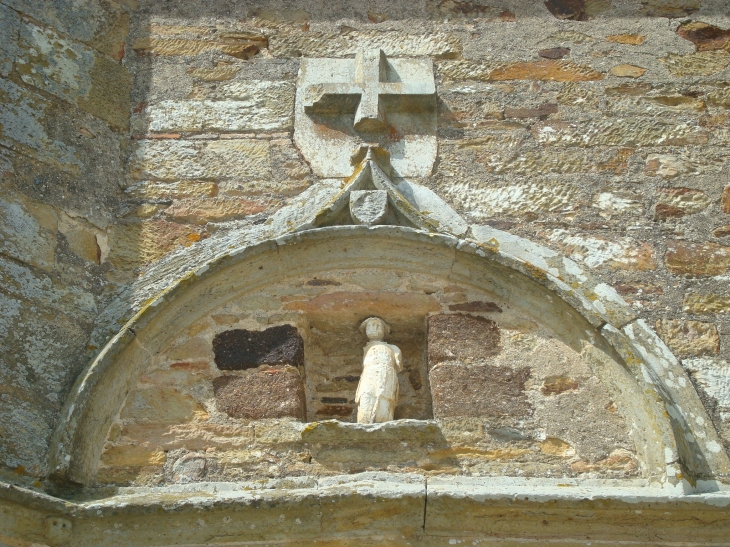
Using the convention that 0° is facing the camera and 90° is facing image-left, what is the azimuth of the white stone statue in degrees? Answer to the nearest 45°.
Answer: approximately 0°
